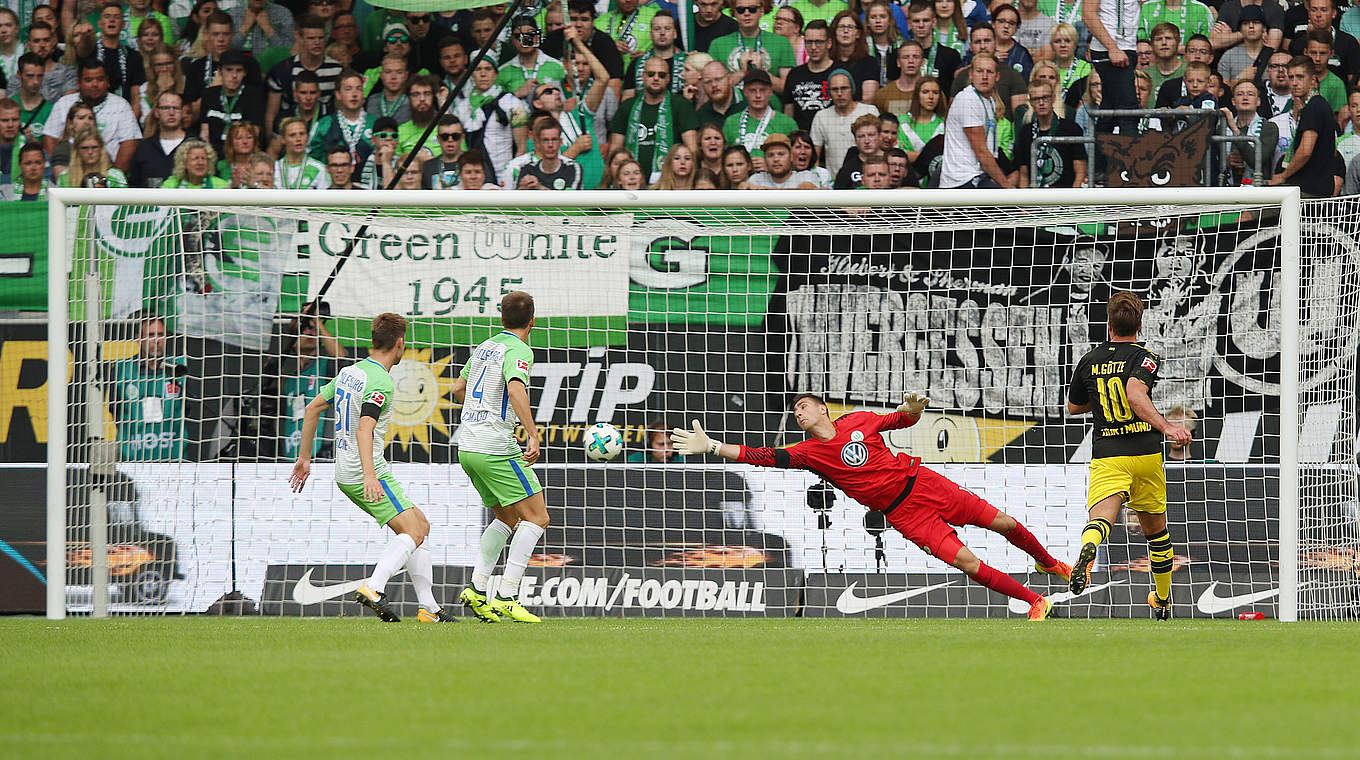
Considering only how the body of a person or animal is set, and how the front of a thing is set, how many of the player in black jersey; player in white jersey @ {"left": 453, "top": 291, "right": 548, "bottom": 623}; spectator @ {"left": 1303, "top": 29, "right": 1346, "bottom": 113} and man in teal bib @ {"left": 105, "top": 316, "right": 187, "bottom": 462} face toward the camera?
2

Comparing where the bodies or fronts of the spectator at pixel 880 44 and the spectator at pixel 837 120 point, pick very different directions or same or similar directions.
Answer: same or similar directions

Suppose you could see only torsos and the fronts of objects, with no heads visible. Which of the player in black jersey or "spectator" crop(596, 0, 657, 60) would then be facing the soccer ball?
the spectator

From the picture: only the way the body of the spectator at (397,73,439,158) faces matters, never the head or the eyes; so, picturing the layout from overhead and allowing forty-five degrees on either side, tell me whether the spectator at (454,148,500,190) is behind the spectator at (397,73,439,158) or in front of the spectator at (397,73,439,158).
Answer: in front

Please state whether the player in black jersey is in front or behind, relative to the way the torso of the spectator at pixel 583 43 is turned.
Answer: in front

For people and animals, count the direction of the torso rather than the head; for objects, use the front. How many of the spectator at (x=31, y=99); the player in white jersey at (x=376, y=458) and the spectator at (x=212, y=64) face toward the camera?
2

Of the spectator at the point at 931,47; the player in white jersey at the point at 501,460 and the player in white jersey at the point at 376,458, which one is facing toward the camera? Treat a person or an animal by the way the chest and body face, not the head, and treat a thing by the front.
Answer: the spectator

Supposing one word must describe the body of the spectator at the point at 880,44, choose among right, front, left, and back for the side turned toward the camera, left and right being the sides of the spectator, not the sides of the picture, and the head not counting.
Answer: front

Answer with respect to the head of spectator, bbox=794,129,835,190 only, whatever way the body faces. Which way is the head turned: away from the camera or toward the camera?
toward the camera

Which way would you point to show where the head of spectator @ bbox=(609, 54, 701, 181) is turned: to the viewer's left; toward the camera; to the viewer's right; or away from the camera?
toward the camera

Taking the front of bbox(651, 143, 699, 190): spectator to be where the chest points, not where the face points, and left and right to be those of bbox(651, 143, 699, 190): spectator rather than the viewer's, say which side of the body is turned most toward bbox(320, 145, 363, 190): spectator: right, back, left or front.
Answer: right

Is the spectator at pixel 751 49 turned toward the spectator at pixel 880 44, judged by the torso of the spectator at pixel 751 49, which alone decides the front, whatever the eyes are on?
no

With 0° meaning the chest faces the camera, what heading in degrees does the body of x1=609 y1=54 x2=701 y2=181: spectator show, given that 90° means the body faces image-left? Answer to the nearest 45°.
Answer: approximately 0°

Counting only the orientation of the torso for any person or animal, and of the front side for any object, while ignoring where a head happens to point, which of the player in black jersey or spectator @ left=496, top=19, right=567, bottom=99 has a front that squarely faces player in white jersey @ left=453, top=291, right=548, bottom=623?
the spectator

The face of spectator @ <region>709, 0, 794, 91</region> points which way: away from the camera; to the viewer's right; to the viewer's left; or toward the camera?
toward the camera

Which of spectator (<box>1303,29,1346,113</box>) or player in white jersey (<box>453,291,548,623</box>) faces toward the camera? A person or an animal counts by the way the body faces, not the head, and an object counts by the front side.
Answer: the spectator
